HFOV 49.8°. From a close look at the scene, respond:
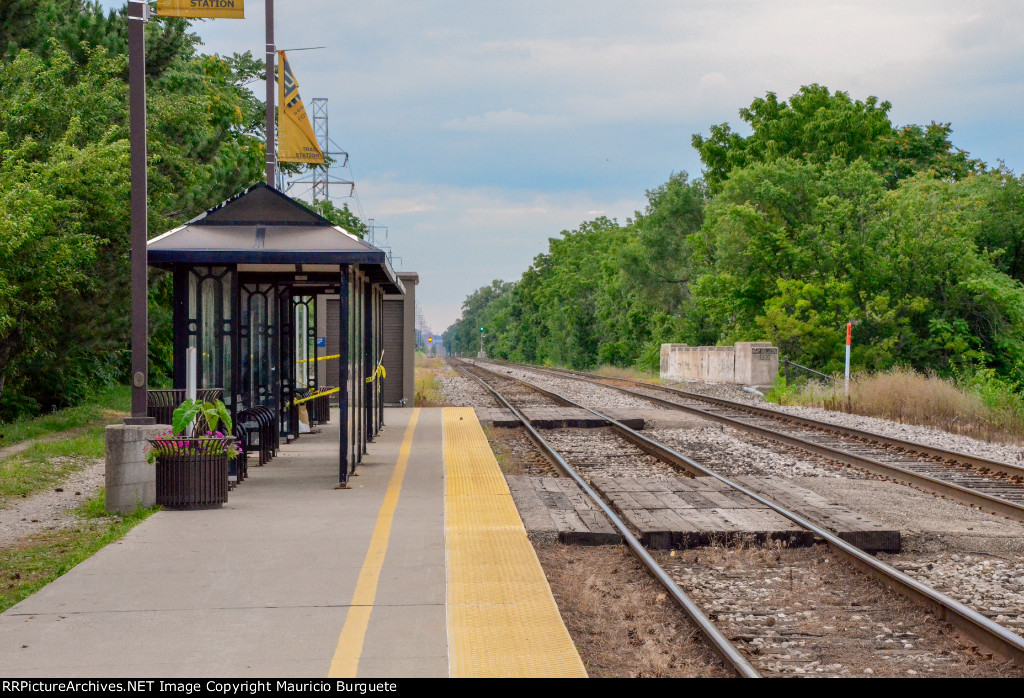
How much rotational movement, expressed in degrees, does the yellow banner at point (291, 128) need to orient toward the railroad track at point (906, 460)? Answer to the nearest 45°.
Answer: approximately 45° to its left

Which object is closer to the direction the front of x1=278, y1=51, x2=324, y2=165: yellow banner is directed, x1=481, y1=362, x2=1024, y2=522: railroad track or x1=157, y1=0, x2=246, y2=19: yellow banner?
the yellow banner

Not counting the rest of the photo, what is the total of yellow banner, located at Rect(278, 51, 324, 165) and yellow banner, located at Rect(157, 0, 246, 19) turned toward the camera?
2

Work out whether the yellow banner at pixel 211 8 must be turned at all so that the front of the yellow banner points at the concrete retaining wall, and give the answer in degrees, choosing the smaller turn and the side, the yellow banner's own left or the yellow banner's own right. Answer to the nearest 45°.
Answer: approximately 135° to the yellow banner's own left

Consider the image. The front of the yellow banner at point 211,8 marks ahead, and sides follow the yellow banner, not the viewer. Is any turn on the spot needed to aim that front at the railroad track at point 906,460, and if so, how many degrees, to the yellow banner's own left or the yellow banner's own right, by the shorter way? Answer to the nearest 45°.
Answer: approximately 90° to the yellow banner's own left

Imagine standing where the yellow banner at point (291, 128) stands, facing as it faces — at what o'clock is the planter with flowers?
The planter with flowers is roughly at 12 o'clock from the yellow banner.

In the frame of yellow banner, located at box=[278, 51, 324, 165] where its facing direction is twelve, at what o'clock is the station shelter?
The station shelter is roughly at 12 o'clock from the yellow banner.

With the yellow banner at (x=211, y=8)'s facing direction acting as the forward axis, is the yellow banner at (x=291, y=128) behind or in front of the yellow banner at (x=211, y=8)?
behind

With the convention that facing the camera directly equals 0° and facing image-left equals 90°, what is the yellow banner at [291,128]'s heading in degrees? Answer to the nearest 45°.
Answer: approximately 0°

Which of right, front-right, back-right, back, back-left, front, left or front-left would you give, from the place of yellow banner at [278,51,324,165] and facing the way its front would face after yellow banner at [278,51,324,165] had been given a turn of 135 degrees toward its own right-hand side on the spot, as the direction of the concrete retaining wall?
right
